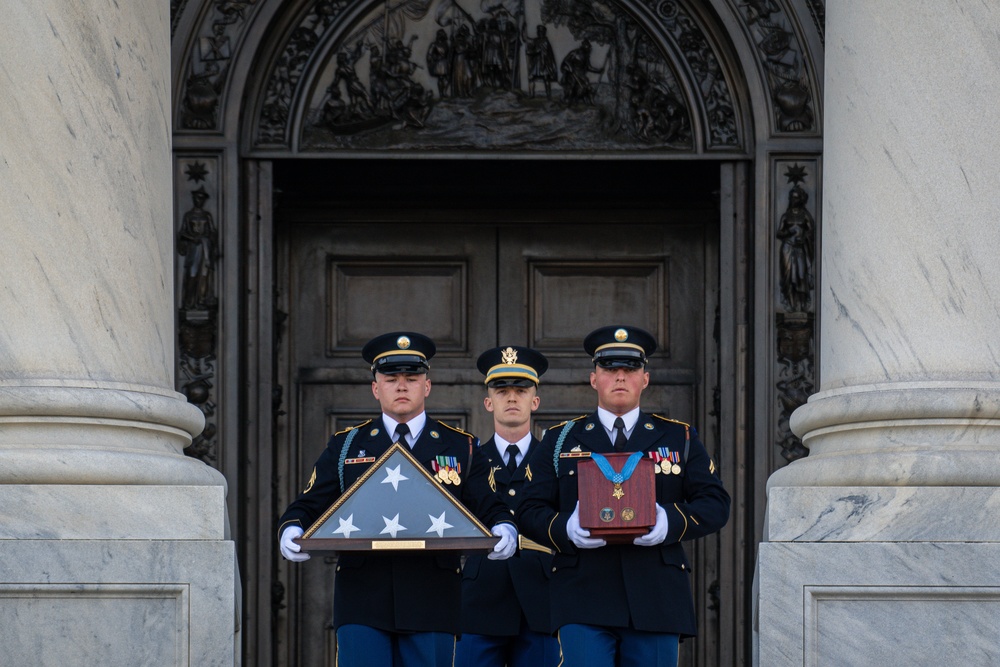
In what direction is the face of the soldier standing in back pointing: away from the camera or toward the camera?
toward the camera

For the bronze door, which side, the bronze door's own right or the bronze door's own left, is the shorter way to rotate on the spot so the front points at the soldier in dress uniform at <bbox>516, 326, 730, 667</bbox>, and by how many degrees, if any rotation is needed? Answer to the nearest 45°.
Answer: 0° — it already faces them

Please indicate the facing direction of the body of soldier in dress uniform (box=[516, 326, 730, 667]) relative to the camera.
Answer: toward the camera

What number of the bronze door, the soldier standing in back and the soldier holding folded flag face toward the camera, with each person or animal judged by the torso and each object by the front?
3

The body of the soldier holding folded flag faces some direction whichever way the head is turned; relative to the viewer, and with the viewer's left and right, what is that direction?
facing the viewer

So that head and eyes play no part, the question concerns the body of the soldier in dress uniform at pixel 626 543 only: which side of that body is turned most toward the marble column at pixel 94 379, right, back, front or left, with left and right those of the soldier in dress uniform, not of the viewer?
right

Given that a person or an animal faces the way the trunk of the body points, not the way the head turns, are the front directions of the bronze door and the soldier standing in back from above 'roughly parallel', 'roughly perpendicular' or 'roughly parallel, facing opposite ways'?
roughly parallel

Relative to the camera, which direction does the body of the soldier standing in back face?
toward the camera

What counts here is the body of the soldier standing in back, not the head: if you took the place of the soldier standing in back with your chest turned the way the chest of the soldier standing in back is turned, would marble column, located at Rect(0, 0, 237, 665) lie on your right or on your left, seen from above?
on your right

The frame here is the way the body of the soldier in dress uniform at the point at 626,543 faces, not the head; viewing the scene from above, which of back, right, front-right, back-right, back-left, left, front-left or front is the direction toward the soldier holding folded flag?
right

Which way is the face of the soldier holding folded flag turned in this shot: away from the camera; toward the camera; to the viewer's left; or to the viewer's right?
toward the camera
